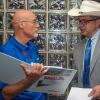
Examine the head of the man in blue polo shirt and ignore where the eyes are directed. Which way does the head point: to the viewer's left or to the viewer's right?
to the viewer's right

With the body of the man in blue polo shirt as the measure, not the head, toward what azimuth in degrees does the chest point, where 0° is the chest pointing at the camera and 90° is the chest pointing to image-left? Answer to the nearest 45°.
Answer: approximately 315°
